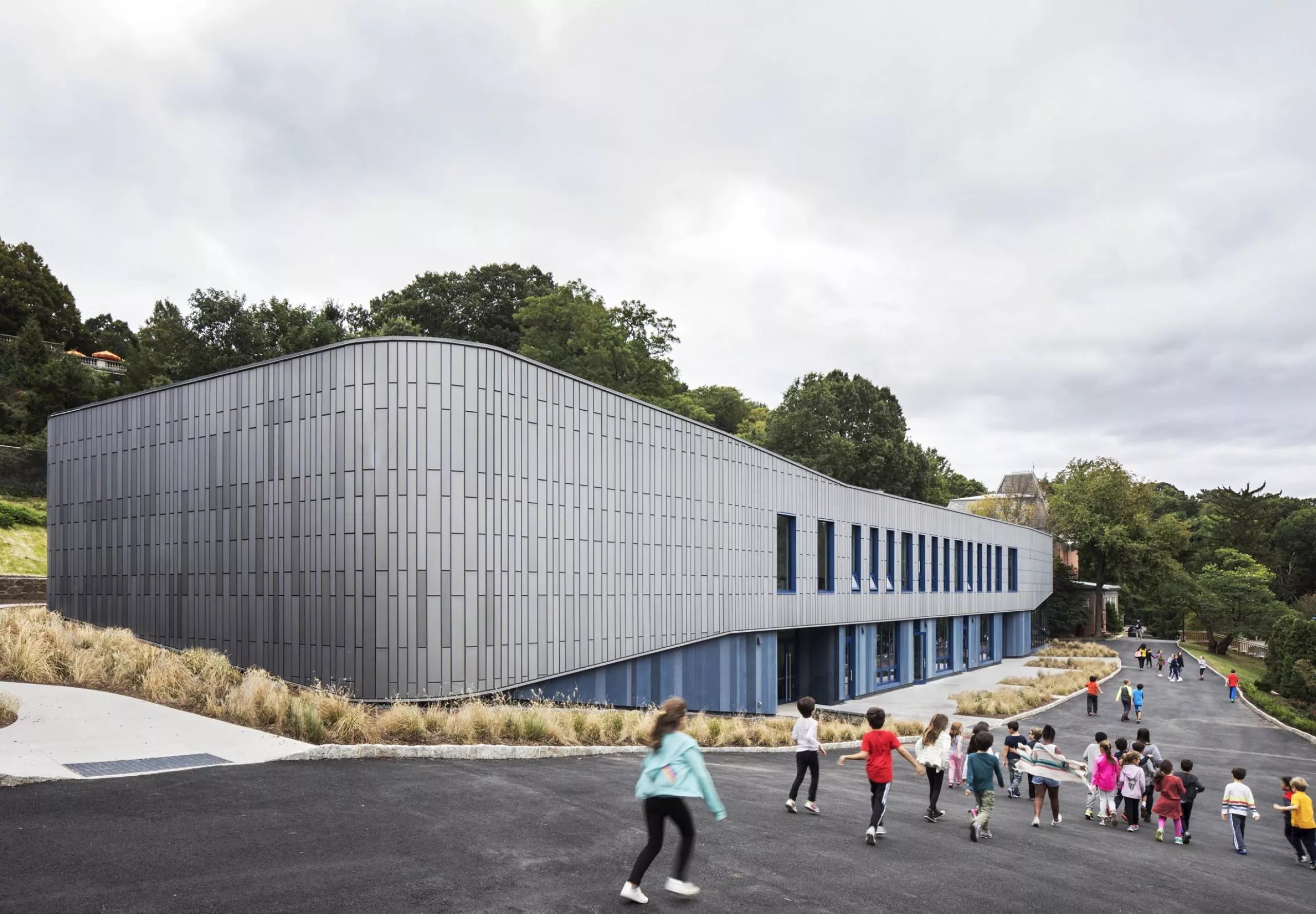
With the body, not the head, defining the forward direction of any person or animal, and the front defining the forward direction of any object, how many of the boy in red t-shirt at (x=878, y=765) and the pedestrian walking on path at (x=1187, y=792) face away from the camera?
2

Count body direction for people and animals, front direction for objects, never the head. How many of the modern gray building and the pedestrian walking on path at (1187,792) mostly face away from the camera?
1

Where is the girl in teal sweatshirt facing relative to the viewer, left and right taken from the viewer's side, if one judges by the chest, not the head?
facing away from the viewer and to the right of the viewer

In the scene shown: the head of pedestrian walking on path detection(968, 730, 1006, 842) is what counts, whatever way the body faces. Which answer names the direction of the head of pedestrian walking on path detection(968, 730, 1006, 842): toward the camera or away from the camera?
away from the camera

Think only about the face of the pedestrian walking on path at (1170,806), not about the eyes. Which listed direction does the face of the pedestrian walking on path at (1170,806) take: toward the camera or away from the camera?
away from the camera

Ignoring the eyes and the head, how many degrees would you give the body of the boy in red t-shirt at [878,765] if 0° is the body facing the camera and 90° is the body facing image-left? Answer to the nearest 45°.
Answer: approximately 180°

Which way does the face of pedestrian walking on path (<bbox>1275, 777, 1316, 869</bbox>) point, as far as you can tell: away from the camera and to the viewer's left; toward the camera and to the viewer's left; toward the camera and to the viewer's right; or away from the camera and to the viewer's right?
away from the camera and to the viewer's left

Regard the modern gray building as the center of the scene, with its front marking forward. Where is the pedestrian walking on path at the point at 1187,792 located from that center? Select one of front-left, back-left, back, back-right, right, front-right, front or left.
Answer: front

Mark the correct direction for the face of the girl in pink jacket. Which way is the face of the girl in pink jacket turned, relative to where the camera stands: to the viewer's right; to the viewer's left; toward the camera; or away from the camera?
away from the camera

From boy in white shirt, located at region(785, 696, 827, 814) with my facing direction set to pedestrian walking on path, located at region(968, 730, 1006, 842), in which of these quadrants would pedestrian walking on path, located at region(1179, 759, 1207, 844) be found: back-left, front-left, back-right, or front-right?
front-left

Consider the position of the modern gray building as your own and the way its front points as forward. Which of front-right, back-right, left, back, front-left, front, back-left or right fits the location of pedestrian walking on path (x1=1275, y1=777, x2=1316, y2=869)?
front

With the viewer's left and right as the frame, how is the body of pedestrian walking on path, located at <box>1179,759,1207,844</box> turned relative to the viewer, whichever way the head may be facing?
facing away from the viewer

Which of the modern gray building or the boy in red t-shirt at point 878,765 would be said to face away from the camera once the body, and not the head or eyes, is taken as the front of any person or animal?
the boy in red t-shirt

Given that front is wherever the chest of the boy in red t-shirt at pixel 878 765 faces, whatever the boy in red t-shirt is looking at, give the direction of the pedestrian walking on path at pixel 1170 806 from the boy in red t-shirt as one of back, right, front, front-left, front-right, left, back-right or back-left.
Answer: front-right
